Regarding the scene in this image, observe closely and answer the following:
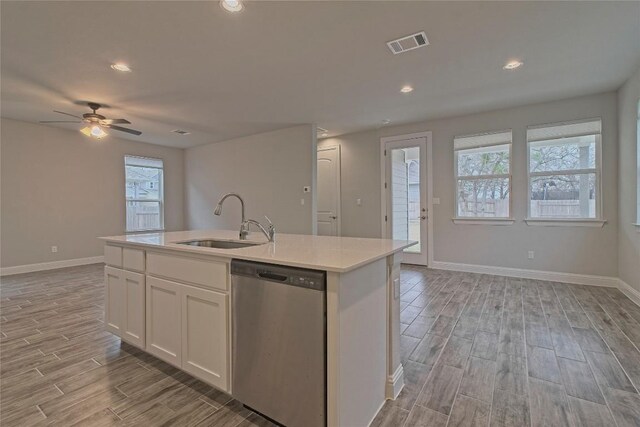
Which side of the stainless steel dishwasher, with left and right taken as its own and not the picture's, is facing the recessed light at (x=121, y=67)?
right

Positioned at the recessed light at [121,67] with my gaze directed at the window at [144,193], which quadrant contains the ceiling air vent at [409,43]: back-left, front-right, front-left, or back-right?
back-right

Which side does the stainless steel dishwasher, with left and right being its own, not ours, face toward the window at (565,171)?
back

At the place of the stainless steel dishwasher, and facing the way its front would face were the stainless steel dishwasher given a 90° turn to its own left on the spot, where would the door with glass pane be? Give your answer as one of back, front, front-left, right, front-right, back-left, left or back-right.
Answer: left

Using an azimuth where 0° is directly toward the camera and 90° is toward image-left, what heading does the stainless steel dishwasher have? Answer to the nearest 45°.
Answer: approximately 45°

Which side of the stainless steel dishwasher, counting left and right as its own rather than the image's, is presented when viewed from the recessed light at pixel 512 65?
back

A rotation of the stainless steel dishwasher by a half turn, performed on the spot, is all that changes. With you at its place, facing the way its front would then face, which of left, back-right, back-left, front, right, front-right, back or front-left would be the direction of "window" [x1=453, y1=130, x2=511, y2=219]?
front

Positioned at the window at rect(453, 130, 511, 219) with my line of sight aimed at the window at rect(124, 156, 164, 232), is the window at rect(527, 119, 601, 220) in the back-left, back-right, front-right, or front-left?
back-left
